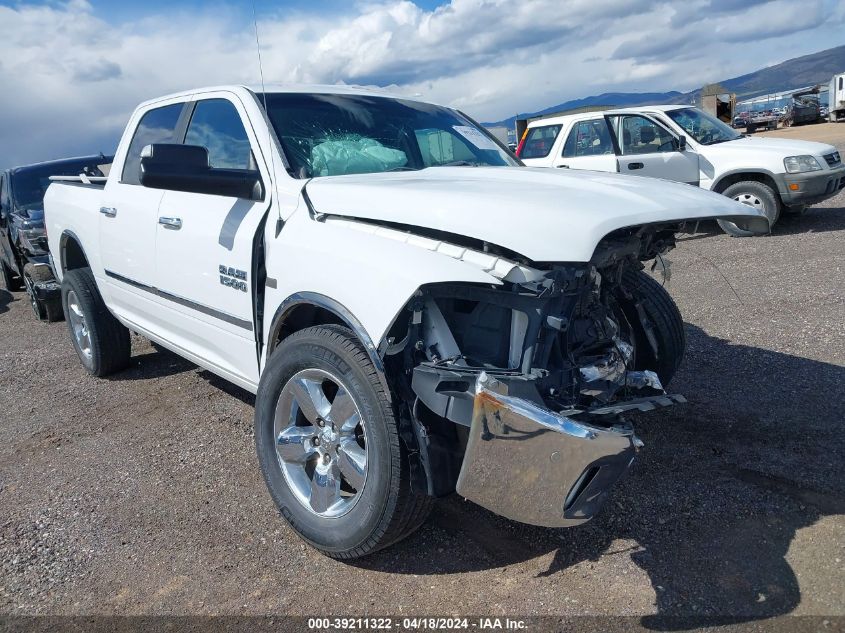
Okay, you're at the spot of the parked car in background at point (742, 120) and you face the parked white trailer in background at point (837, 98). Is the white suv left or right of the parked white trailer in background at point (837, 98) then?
right

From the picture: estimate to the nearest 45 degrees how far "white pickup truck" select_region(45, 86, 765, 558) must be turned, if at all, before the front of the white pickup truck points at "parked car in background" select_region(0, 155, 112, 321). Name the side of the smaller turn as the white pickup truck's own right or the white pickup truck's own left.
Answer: approximately 180°

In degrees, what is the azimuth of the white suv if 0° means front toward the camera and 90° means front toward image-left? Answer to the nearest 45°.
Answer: approximately 315°

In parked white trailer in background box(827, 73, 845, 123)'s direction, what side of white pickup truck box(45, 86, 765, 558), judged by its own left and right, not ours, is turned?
left

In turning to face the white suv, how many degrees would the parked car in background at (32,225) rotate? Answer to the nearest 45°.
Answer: approximately 45° to its left

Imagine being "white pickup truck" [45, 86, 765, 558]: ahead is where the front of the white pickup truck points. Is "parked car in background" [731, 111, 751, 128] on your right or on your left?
on your left

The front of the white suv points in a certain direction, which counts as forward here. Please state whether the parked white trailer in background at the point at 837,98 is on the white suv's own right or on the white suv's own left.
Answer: on the white suv's own left

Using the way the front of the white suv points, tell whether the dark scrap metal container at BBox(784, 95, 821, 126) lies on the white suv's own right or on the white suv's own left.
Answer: on the white suv's own left
